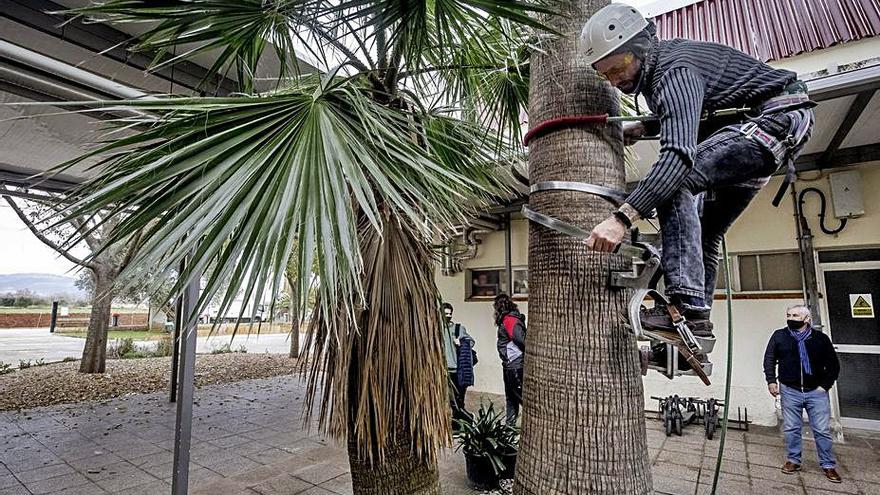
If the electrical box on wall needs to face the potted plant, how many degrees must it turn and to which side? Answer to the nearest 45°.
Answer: approximately 45° to its right

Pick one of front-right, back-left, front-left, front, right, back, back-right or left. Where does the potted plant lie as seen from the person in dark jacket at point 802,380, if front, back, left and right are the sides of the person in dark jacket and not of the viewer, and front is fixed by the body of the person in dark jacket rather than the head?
front-right

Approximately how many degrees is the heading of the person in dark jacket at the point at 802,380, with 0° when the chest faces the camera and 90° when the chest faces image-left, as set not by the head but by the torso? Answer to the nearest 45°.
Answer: approximately 0°

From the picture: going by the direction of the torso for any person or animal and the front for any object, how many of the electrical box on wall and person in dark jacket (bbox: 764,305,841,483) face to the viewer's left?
0

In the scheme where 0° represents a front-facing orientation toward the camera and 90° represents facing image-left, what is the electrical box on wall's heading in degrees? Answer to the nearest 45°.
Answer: approximately 0°

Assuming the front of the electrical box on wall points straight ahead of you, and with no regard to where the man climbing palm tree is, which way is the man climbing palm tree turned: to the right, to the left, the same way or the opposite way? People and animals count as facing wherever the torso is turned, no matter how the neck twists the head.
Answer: to the right

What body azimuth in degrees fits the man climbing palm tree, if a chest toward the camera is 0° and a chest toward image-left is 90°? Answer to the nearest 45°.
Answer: approximately 90°

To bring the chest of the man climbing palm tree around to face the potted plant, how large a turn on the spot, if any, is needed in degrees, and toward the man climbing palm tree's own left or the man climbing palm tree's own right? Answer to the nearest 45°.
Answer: approximately 45° to the man climbing palm tree's own right

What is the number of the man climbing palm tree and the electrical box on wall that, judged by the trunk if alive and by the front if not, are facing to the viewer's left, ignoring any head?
1
